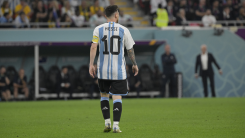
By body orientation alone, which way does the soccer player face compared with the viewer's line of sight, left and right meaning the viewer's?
facing away from the viewer

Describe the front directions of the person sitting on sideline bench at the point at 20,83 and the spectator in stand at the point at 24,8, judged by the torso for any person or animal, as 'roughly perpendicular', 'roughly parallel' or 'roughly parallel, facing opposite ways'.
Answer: roughly parallel

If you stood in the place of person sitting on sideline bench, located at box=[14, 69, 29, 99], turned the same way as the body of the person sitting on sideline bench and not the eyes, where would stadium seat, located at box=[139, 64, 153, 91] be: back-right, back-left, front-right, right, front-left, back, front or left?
left

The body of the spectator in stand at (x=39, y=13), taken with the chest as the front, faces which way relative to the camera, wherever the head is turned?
toward the camera

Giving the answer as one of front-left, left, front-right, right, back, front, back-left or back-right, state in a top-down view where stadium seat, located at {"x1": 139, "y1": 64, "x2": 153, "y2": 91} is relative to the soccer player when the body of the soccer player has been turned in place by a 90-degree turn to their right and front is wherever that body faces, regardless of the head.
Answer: left

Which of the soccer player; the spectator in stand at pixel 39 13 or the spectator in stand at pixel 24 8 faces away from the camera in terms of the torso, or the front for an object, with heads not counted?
the soccer player

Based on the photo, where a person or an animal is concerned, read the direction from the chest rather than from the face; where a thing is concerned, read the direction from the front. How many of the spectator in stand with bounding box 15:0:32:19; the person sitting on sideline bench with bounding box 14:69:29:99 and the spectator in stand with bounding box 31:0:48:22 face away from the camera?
0

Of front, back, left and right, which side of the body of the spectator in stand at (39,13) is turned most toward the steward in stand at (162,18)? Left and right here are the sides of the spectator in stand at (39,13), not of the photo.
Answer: left

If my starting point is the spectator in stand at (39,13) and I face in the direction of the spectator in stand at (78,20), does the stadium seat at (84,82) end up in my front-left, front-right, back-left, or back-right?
front-right

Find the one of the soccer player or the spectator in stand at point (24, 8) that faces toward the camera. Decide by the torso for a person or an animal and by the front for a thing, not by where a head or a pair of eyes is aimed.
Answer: the spectator in stand

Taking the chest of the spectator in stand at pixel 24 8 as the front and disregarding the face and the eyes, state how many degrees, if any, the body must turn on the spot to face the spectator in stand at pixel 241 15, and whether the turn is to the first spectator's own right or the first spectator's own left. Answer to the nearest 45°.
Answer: approximately 90° to the first spectator's own left

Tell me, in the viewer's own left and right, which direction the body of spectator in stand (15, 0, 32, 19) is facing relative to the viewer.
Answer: facing the viewer

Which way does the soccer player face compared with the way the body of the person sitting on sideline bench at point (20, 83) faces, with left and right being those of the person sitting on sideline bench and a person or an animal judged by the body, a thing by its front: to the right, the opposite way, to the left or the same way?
the opposite way

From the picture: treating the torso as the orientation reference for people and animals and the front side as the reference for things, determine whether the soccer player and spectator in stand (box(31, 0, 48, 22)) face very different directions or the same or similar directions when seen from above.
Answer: very different directions

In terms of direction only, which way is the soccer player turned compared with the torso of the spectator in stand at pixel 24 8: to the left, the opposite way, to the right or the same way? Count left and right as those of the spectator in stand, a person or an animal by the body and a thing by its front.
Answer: the opposite way
